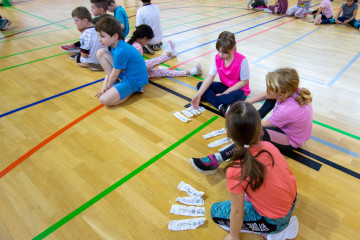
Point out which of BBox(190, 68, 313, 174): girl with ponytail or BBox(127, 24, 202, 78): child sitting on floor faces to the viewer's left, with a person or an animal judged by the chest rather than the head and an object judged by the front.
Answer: the girl with ponytail

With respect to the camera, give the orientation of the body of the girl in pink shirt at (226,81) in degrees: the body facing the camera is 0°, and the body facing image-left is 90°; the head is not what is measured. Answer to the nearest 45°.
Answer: approximately 45°

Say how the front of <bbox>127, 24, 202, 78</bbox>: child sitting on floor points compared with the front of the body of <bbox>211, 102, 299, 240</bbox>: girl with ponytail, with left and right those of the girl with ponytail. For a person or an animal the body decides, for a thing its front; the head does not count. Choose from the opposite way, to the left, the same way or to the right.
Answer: to the right

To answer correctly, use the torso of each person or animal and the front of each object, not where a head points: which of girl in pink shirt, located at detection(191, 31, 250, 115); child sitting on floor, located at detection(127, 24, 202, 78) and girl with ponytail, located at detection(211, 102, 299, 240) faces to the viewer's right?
the child sitting on floor

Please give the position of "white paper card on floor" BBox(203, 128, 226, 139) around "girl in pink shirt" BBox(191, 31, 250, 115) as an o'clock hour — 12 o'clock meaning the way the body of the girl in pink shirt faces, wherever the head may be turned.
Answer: The white paper card on floor is roughly at 11 o'clock from the girl in pink shirt.

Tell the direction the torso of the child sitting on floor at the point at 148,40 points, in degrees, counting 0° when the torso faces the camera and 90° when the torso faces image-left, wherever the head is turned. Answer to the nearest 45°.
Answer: approximately 270°

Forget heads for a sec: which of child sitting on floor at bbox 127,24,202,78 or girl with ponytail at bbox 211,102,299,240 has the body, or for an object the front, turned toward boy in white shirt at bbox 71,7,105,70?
the girl with ponytail

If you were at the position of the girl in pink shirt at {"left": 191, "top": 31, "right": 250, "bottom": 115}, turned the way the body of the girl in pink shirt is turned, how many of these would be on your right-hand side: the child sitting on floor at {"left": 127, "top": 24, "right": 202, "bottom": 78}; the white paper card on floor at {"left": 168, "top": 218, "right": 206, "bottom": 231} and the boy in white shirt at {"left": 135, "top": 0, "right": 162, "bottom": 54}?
2

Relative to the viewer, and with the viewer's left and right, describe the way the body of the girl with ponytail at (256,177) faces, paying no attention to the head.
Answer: facing away from the viewer and to the left of the viewer

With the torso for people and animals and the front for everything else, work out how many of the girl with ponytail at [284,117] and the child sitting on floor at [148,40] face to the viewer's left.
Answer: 1

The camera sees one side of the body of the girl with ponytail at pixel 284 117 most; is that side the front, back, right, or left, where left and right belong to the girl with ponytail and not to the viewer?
left
